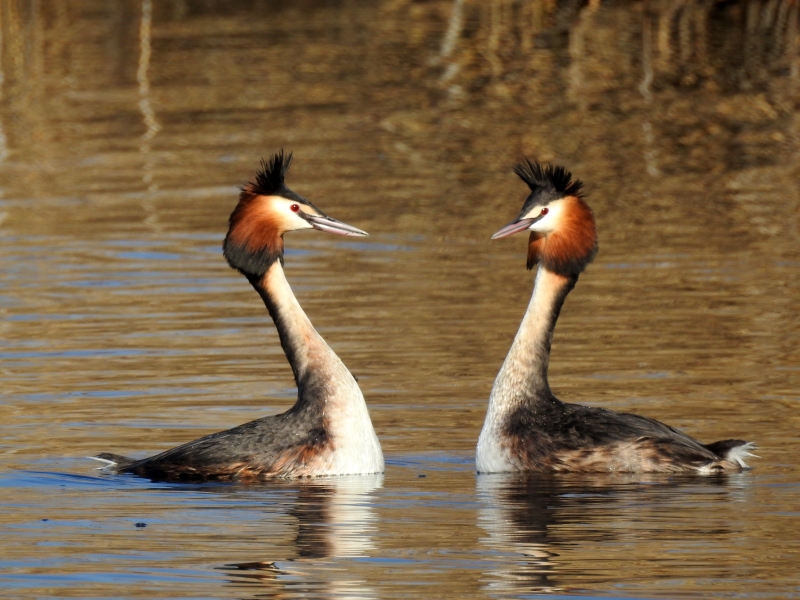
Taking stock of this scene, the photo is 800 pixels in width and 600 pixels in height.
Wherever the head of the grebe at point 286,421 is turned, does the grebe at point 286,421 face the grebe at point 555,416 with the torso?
yes

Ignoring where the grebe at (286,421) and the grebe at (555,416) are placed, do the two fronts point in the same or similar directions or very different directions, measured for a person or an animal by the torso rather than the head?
very different directions

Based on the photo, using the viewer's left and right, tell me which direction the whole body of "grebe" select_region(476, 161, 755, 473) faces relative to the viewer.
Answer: facing to the left of the viewer

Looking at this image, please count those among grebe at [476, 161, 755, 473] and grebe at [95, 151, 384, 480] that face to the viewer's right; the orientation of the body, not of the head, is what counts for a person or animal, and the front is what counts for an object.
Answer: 1

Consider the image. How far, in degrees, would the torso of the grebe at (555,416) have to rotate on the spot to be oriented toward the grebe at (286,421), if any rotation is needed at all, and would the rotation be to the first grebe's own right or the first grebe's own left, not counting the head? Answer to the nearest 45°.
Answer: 0° — it already faces it

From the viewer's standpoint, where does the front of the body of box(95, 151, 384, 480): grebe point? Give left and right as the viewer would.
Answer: facing to the right of the viewer

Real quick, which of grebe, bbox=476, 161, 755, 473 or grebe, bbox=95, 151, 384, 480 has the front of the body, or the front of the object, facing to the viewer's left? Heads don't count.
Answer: grebe, bbox=476, 161, 755, 473
